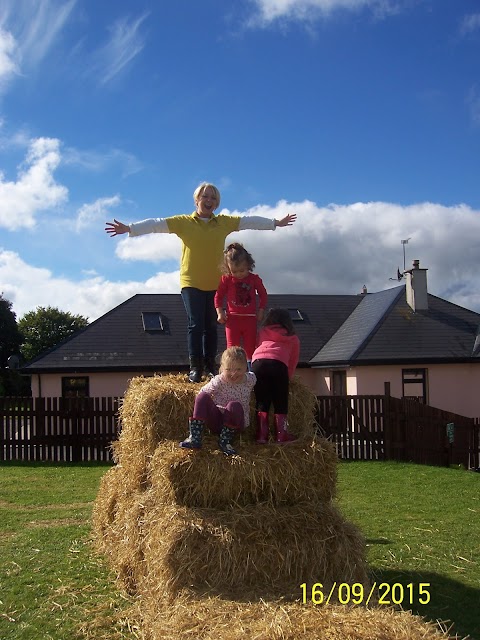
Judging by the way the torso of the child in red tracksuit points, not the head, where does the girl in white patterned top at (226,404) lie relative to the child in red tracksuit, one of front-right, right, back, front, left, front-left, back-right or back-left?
front

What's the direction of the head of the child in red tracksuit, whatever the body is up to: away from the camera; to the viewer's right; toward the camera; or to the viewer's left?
toward the camera

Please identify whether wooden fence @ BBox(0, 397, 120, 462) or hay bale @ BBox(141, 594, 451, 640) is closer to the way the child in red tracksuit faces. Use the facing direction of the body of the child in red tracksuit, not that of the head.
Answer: the hay bale

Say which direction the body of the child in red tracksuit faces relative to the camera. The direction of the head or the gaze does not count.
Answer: toward the camera

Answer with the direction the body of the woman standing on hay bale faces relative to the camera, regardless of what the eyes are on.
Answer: toward the camera

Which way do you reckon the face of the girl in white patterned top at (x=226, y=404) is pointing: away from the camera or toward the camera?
toward the camera

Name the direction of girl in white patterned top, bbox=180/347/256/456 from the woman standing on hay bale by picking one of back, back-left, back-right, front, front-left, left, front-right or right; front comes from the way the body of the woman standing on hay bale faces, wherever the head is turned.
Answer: front

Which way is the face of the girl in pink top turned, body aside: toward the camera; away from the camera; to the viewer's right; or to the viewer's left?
away from the camera

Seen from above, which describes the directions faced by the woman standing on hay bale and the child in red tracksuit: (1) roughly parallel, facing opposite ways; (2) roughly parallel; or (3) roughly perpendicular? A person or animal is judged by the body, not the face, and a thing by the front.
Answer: roughly parallel

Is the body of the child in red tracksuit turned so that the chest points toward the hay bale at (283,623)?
yes

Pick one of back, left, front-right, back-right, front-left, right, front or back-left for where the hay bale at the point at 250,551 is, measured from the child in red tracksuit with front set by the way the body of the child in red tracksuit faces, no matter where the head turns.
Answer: front

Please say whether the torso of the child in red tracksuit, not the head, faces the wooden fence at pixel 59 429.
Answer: no

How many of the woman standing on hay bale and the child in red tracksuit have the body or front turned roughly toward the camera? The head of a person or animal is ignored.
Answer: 2
